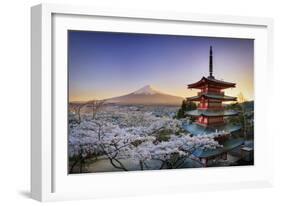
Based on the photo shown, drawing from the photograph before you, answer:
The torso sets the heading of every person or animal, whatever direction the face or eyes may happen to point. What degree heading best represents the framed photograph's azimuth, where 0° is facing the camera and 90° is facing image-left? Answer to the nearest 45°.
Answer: approximately 315°
